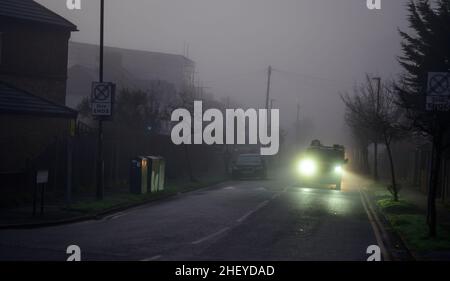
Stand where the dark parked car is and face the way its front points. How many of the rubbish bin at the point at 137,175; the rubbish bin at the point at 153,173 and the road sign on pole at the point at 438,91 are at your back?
3

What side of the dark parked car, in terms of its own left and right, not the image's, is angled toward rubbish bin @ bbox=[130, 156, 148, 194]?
back

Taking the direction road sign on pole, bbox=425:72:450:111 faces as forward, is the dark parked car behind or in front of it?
behind

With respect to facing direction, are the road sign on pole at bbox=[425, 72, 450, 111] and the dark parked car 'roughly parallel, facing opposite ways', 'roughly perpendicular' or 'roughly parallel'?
roughly parallel, facing opposite ways

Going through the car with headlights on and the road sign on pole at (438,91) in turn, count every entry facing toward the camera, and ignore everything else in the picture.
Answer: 2

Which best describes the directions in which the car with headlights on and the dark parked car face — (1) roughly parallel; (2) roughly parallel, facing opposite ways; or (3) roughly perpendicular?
roughly parallel, facing opposite ways

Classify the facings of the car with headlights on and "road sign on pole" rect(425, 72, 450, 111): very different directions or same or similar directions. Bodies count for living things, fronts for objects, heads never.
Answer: same or similar directions

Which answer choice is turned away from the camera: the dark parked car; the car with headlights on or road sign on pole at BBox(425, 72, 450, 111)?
the dark parked car

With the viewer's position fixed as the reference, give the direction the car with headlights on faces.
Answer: facing the viewer

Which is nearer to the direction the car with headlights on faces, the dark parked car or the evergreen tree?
the evergreen tree

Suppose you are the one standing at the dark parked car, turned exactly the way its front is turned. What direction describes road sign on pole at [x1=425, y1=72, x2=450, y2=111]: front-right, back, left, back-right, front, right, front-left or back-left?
back

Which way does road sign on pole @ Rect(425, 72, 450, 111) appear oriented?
toward the camera

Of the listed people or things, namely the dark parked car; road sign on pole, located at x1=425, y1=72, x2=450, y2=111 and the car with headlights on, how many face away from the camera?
1

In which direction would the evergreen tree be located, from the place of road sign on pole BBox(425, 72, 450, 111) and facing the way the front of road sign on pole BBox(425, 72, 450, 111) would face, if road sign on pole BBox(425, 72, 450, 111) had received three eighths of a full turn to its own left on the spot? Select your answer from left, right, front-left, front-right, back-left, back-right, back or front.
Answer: front-left

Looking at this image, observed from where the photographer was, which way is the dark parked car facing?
facing away from the viewer

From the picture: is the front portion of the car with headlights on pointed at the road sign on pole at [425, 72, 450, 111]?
yes

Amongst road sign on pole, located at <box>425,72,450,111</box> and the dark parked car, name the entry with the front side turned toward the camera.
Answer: the road sign on pole
